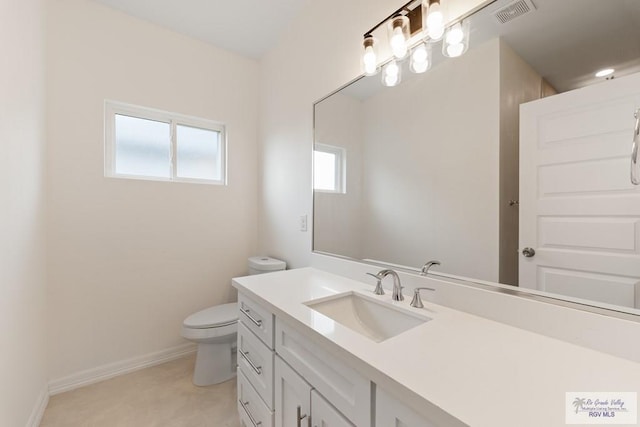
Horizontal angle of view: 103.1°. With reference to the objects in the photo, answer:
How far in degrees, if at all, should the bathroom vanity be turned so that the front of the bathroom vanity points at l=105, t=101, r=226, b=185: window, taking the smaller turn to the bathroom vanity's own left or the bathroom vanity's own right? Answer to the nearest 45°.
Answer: approximately 45° to the bathroom vanity's own right

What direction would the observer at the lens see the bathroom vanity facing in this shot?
facing the viewer and to the left of the viewer

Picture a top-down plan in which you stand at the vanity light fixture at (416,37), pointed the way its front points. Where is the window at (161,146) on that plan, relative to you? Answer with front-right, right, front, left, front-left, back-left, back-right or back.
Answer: front-right

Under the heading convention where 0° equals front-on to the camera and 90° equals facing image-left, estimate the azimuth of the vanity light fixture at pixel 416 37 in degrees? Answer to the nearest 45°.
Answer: approximately 45°

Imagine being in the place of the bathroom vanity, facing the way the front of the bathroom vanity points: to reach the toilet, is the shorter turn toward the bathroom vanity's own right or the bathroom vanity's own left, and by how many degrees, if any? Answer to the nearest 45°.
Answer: approximately 90° to the bathroom vanity's own right

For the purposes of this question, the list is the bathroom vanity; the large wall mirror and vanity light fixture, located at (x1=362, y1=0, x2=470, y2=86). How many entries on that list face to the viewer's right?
0

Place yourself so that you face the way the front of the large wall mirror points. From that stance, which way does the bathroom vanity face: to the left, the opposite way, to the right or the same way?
the same way

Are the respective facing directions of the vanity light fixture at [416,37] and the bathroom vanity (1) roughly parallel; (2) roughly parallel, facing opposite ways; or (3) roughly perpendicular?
roughly parallel

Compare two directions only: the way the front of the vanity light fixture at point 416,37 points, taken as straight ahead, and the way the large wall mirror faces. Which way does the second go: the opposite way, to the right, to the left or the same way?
the same way

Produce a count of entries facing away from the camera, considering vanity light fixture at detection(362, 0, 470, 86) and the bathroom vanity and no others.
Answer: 0
